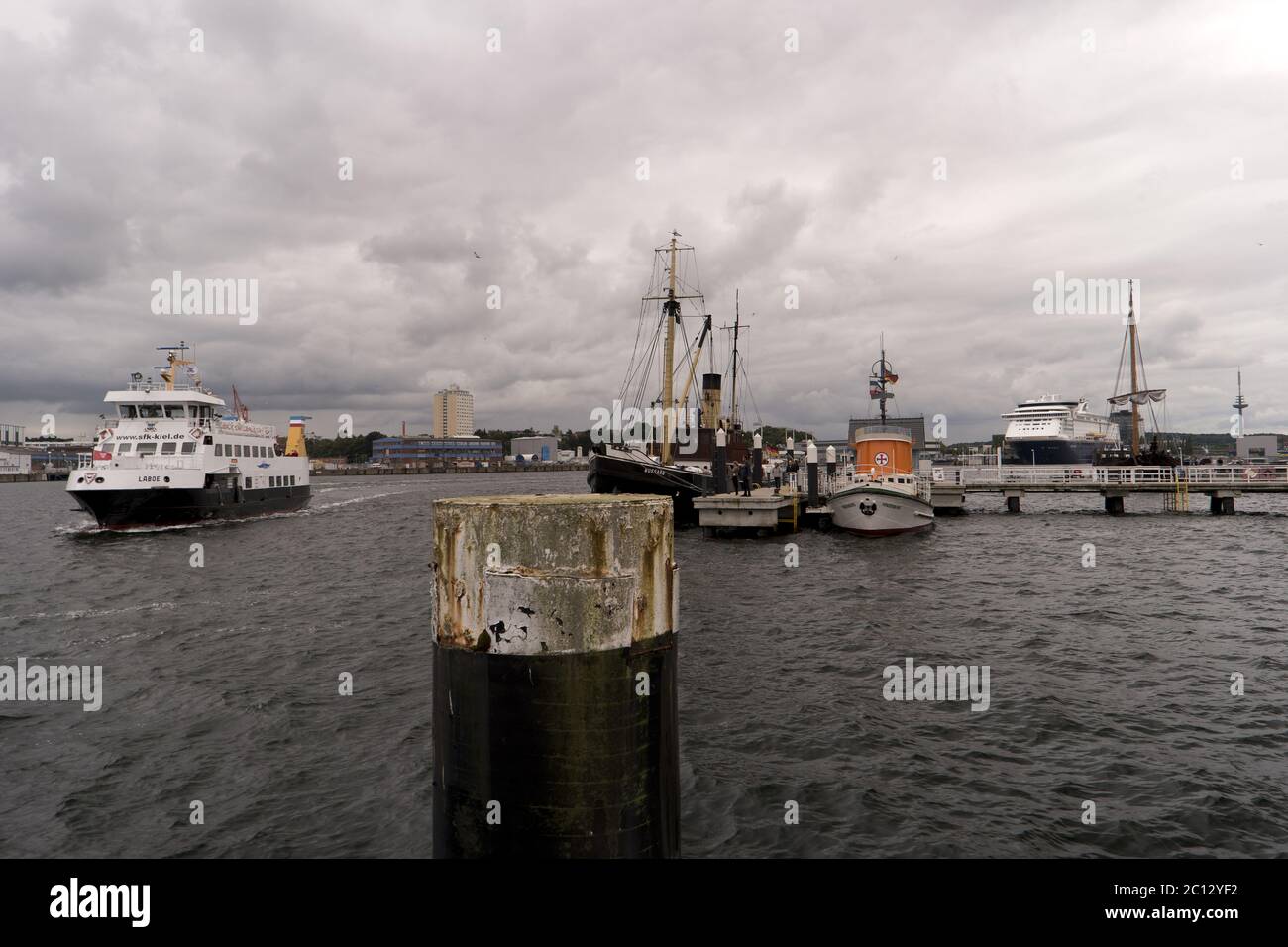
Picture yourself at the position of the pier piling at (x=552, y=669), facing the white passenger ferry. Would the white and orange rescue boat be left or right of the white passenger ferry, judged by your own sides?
right

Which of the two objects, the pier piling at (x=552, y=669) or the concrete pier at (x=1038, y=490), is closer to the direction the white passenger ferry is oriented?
the pier piling

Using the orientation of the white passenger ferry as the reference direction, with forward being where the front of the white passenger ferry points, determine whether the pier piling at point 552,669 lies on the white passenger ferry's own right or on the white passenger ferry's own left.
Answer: on the white passenger ferry's own left

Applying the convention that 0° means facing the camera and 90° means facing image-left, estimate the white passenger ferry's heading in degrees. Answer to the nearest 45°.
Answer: approximately 45°

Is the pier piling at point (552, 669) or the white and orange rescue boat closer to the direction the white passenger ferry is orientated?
the pier piling

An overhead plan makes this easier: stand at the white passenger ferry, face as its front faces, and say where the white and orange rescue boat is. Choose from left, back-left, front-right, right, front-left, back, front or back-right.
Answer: left
